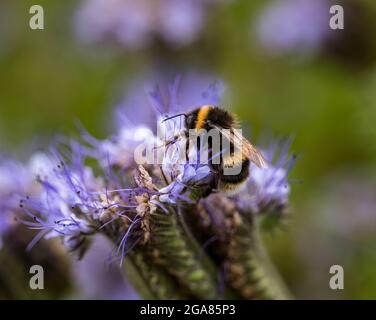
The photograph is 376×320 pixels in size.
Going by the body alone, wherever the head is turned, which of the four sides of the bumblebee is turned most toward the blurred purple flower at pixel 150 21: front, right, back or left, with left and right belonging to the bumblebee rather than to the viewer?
right

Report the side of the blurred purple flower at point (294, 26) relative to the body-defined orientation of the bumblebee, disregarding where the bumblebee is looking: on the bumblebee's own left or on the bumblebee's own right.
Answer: on the bumblebee's own right

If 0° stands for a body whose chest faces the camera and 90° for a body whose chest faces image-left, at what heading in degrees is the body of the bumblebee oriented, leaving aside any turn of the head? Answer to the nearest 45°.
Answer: approximately 90°

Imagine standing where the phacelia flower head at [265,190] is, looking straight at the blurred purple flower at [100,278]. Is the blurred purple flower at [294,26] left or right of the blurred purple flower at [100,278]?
right
